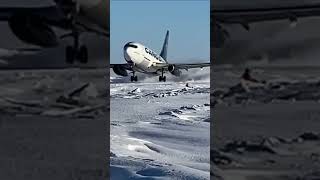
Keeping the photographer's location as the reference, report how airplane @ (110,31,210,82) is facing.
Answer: facing the viewer and to the left of the viewer
